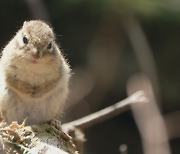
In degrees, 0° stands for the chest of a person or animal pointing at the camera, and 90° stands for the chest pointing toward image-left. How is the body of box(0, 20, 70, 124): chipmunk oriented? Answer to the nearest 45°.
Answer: approximately 0°
